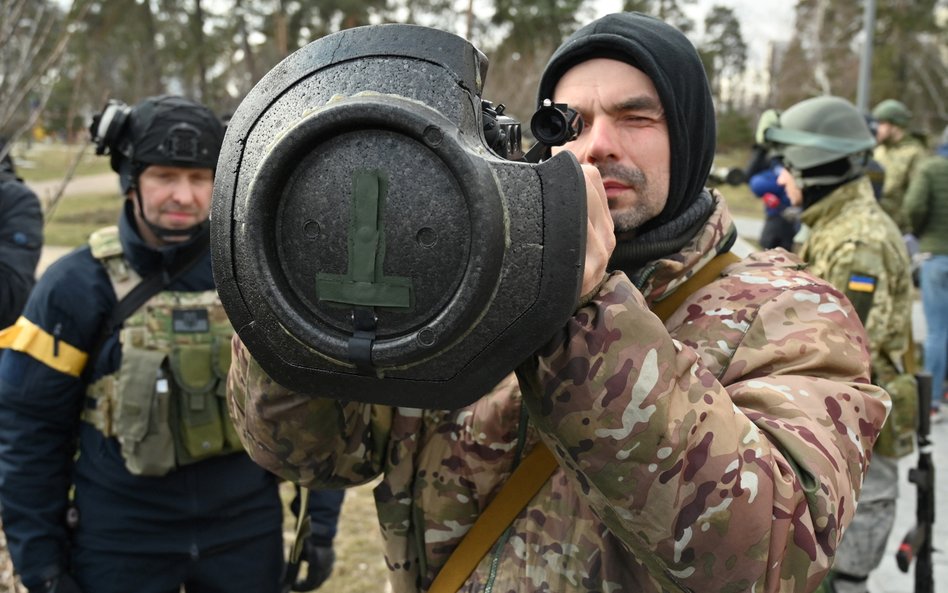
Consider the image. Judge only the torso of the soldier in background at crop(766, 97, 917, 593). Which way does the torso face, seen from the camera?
to the viewer's left

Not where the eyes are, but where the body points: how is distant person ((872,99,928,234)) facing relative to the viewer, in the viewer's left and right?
facing the viewer and to the left of the viewer

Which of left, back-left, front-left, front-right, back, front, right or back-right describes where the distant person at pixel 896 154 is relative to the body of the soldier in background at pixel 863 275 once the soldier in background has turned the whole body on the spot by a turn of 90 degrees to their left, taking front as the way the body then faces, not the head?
back

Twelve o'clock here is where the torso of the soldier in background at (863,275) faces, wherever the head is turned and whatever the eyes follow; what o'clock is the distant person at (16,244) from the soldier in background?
The distant person is roughly at 11 o'clock from the soldier in background.

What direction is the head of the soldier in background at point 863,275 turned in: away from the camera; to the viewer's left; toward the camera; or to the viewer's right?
to the viewer's left

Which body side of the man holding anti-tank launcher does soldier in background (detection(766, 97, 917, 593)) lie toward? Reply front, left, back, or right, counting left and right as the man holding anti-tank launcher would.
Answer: back

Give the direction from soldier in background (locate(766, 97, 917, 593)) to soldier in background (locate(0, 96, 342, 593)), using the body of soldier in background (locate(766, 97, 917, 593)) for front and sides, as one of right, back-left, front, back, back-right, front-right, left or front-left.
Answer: front-left

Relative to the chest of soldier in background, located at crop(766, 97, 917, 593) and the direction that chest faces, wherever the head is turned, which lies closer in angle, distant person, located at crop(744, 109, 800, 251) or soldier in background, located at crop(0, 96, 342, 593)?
the soldier in background

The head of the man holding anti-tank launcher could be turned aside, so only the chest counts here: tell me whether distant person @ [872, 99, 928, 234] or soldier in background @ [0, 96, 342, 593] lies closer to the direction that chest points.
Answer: the soldier in background

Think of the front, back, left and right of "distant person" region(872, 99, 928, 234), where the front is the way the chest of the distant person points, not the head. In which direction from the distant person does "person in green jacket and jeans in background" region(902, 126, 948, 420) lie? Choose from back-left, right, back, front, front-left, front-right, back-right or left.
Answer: front-left

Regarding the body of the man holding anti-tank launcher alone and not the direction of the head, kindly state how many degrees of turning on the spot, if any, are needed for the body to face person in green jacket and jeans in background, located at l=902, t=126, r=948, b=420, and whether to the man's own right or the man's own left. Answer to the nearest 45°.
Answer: approximately 180°
